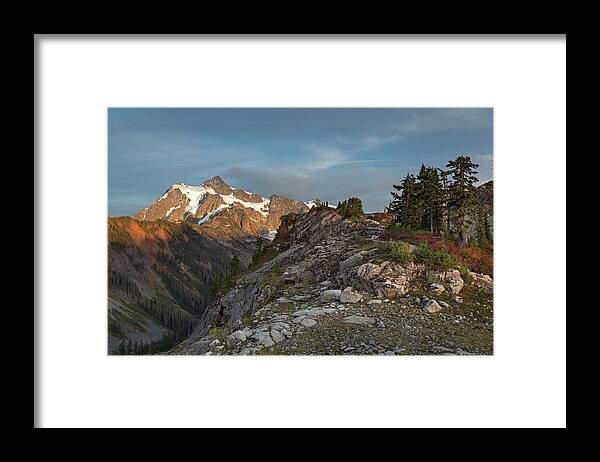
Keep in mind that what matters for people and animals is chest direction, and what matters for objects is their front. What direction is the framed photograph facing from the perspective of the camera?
toward the camera
